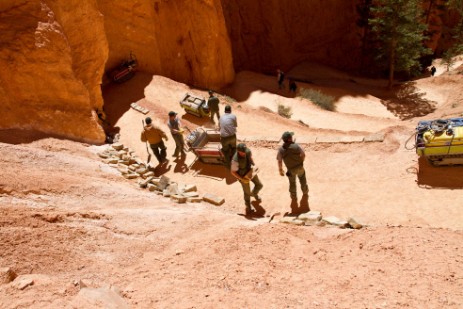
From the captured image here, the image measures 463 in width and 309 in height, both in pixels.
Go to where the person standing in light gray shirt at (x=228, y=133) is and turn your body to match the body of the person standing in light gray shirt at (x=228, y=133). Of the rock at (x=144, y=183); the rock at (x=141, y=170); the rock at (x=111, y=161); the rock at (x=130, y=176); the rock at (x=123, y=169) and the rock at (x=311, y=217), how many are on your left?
5

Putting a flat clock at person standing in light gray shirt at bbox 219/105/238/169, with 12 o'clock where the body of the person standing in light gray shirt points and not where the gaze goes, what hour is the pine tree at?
The pine tree is roughly at 1 o'clock from the person standing in light gray shirt.

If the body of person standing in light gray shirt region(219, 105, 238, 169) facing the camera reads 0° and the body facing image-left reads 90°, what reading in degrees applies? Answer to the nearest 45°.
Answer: approximately 180°

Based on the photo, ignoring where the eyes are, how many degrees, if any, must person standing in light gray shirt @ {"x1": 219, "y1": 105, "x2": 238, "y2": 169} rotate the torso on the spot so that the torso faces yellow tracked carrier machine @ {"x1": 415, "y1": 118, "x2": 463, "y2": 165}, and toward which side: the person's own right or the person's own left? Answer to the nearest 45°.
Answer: approximately 90° to the person's own right

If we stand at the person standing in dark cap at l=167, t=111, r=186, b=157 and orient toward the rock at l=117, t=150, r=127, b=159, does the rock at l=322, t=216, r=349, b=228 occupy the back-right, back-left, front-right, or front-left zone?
back-left

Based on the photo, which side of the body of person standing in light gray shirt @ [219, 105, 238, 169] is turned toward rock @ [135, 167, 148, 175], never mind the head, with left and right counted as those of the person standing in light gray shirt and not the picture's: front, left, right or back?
left

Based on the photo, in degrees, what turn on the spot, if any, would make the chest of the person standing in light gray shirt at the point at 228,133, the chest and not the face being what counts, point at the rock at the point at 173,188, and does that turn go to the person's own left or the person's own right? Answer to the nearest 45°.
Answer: approximately 135° to the person's own left

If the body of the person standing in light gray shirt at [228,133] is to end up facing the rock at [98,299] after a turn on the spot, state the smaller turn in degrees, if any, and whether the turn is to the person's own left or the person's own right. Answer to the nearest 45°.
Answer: approximately 180°

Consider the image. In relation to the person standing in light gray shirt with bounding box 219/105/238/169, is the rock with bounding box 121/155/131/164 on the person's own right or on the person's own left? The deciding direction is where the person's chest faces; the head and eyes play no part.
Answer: on the person's own left
